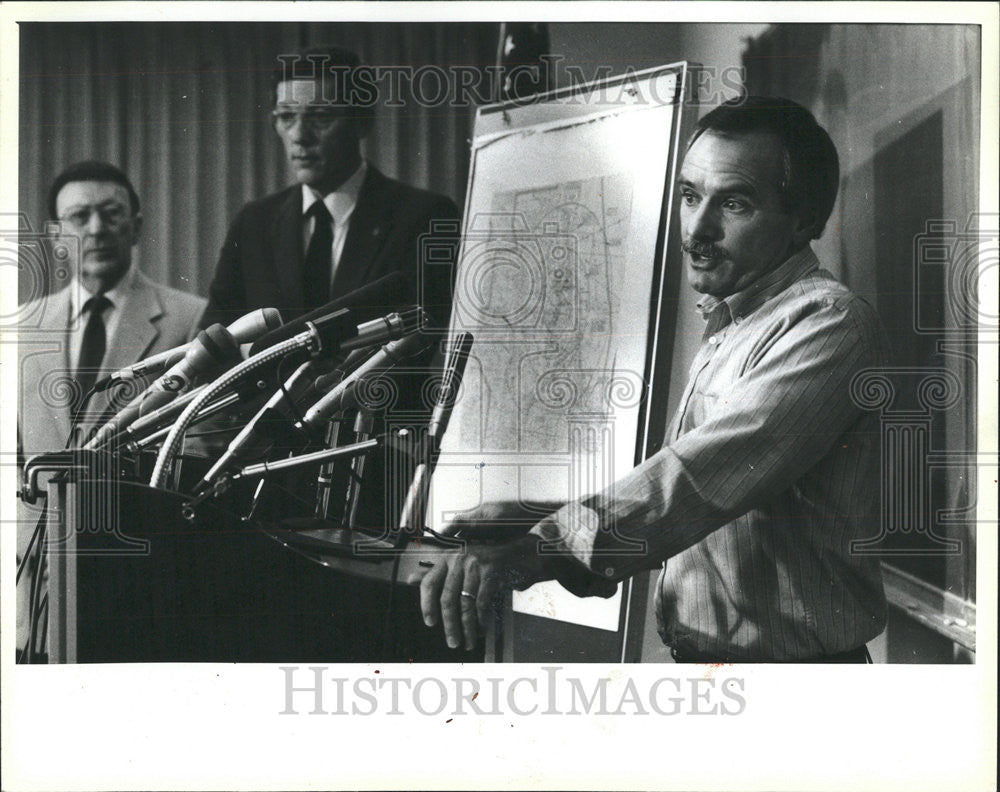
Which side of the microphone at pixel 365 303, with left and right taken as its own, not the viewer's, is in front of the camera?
right

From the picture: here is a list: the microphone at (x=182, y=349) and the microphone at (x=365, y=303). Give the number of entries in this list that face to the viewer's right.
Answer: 2

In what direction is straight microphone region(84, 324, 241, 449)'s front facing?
to the viewer's right

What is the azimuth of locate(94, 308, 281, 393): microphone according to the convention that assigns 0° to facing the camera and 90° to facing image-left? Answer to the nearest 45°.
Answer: approximately 270°
